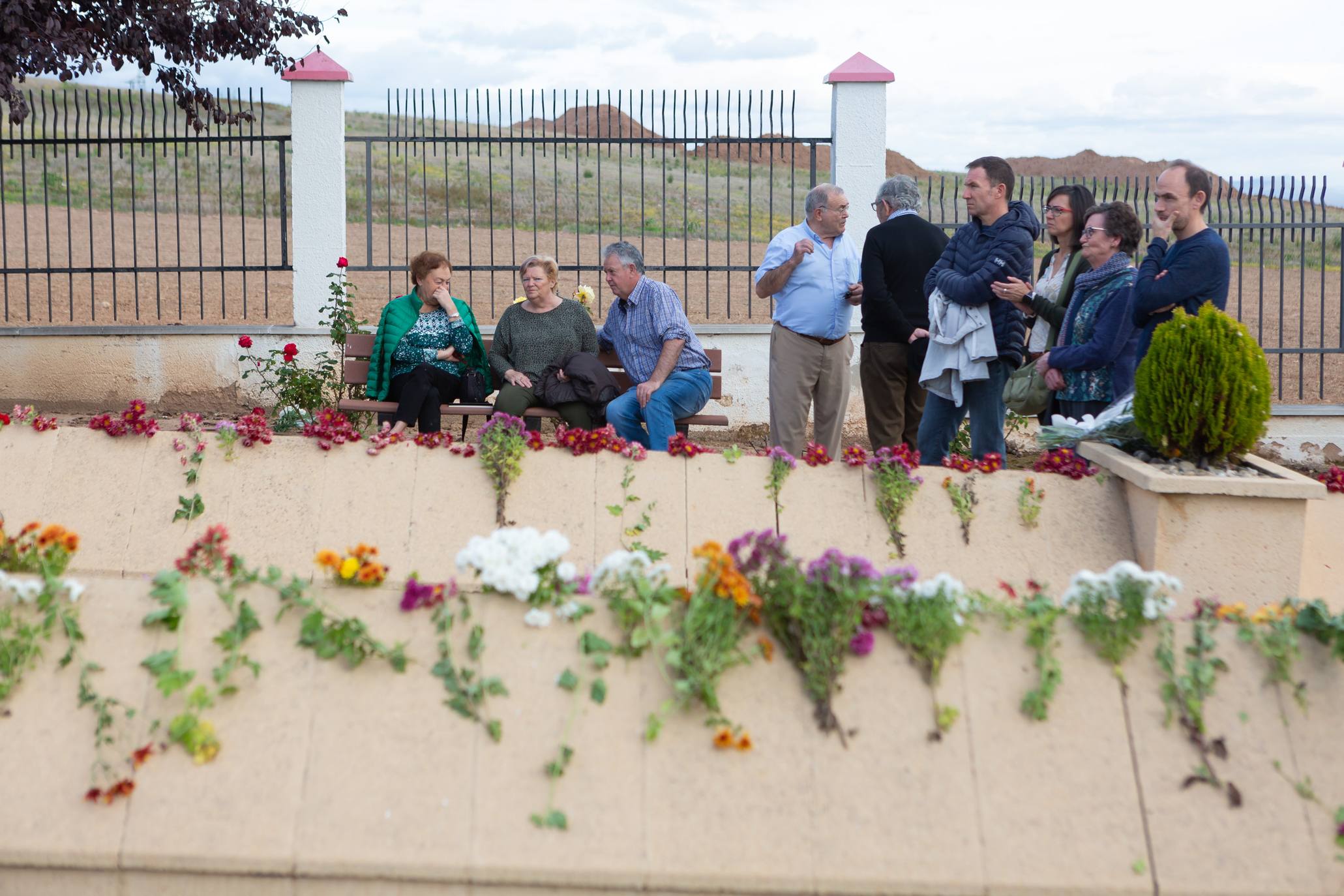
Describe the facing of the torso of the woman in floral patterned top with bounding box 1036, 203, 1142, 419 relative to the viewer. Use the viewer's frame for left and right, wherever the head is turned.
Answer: facing the viewer and to the left of the viewer

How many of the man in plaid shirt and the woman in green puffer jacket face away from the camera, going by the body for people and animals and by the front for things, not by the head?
0

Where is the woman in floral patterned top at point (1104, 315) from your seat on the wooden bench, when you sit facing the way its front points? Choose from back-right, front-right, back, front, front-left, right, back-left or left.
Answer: front-left

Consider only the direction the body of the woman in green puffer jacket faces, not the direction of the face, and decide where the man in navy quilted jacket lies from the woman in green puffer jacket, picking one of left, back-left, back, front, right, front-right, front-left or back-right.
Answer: front-left

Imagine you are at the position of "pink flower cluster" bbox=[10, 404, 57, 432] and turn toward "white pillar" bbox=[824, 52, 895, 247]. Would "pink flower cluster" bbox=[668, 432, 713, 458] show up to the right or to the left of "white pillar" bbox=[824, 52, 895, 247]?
right

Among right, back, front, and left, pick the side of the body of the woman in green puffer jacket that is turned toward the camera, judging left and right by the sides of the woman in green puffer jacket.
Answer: front

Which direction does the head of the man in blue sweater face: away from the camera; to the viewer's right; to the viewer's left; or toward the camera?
to the viewer's left

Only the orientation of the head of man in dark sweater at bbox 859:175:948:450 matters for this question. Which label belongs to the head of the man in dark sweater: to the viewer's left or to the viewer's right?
to the viewer's left

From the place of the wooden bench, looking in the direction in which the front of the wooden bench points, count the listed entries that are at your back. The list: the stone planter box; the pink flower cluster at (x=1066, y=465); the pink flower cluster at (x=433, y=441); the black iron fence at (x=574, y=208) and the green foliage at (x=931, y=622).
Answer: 1

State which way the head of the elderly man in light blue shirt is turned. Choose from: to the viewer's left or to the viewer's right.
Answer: to the viewer's right

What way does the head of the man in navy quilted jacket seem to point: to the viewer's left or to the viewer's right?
to the viewer's left

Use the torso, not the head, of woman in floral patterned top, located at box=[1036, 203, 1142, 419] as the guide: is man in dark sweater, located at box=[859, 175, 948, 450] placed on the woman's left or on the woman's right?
on the woman's right
